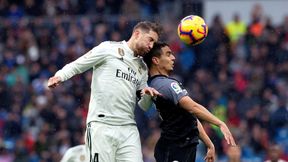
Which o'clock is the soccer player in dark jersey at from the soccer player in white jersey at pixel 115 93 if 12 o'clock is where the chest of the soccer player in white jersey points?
The soccer player in dark jersey is roughly at 11 o'clock from the soccer player in white jersey.

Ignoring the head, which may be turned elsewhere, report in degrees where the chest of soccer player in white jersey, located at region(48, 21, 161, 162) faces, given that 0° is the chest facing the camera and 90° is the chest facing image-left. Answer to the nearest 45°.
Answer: approximately 315°
